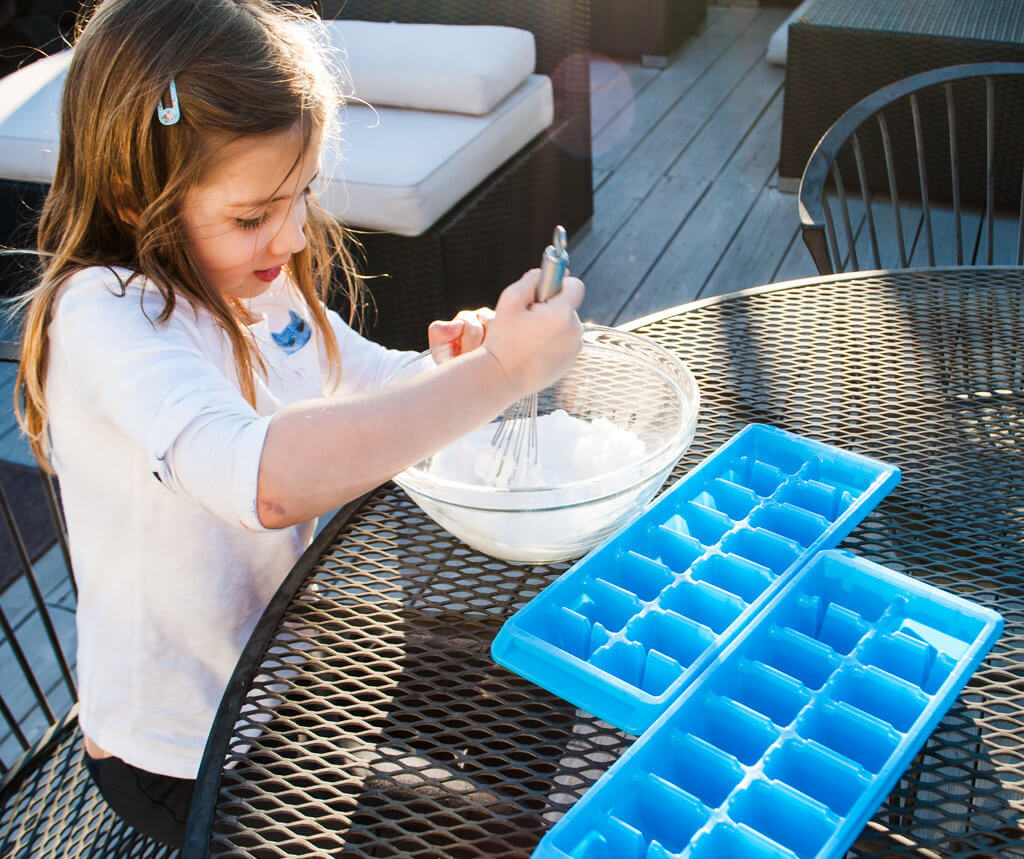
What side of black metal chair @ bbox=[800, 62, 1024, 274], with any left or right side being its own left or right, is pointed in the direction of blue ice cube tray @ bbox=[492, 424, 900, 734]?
front

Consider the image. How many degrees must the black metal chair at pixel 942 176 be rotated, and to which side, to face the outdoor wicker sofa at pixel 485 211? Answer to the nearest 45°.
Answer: approximately 45° to its right

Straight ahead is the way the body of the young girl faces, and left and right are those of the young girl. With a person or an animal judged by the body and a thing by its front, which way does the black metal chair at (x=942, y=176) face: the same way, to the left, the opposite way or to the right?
to the right

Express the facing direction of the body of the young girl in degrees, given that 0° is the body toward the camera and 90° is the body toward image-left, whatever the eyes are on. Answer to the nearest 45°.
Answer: approximately 315°

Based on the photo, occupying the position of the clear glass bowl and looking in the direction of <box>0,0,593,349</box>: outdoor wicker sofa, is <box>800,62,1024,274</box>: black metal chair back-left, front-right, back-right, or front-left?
front-right

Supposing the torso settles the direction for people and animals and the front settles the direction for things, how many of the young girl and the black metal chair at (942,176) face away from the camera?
0

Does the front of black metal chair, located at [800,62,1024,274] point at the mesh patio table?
yes

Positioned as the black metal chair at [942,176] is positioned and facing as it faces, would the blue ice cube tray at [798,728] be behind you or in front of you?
in front

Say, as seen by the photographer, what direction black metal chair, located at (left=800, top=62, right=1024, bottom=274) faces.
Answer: facing the viewer

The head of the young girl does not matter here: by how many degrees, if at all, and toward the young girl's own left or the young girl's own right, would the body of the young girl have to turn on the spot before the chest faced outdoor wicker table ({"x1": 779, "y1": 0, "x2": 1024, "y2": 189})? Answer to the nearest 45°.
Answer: approximately 90° to the young girl's own left

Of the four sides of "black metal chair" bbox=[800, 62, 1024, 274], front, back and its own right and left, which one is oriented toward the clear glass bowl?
front

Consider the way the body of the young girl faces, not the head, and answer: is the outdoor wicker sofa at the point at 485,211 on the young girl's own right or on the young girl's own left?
on the young girl's own left
